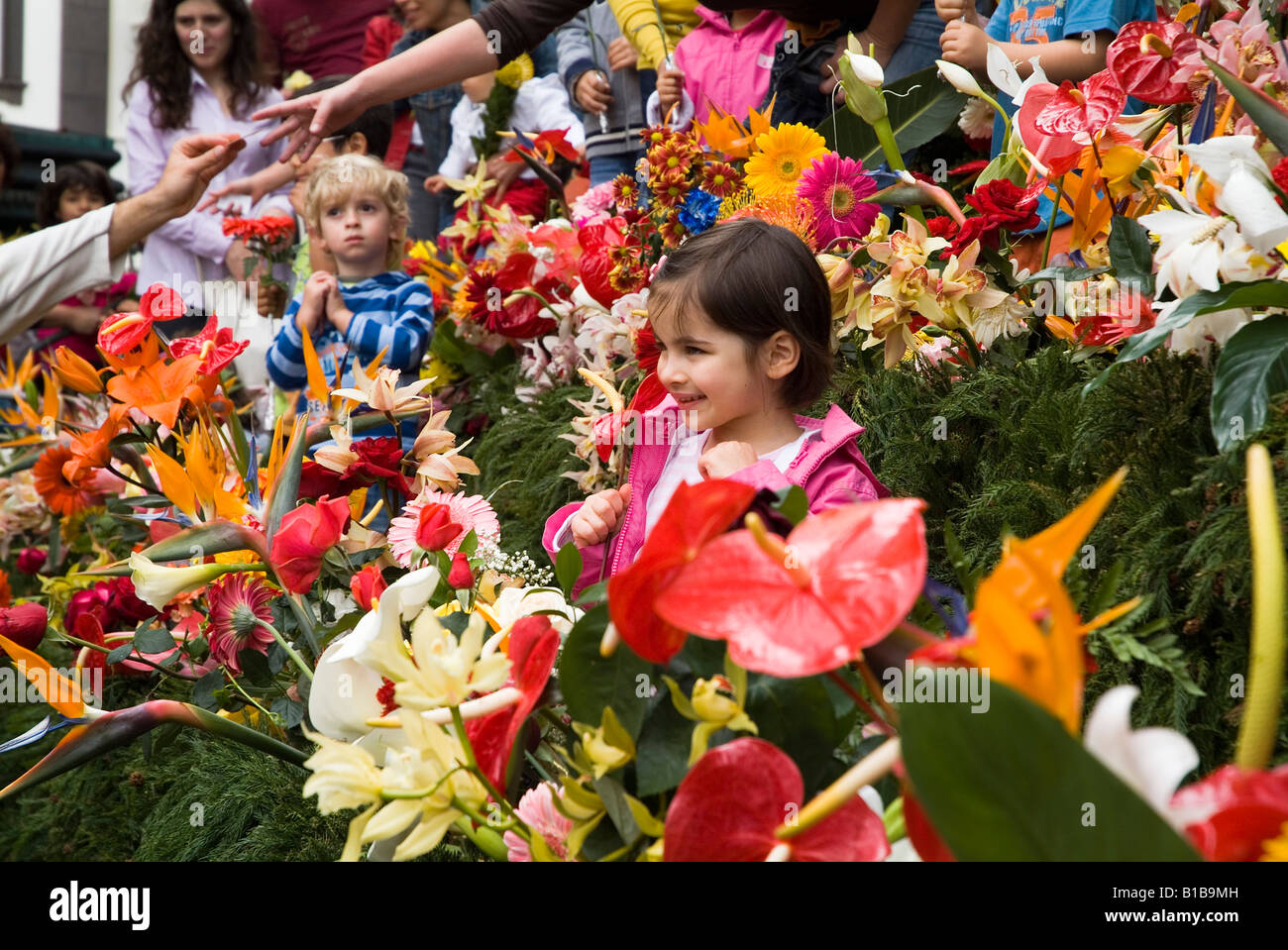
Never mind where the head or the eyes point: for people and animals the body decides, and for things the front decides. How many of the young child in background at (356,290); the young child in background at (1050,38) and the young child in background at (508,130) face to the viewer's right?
0

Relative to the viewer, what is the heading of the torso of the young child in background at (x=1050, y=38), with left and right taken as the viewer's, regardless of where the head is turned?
facing the viewer and to the left of the viewer

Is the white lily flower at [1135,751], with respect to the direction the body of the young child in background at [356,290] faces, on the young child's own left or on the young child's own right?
on the young child's own left

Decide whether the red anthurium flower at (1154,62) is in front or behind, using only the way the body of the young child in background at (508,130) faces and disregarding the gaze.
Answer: in front

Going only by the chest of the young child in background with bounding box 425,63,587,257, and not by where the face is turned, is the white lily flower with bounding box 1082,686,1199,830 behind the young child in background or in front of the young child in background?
in front

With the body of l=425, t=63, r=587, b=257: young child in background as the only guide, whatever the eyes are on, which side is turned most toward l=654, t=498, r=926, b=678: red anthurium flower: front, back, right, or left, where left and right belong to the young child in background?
front

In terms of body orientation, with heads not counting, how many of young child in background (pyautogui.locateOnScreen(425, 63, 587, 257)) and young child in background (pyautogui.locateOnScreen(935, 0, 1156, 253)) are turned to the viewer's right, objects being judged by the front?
0

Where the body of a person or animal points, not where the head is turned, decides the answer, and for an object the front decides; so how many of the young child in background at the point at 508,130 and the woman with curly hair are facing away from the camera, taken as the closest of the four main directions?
0

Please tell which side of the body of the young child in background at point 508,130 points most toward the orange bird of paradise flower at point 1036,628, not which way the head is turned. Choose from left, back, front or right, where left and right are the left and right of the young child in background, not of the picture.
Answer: front

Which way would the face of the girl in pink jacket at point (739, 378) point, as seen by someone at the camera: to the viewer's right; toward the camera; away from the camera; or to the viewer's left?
to the viewer's left

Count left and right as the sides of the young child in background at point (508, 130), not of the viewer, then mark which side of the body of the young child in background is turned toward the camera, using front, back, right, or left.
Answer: front
